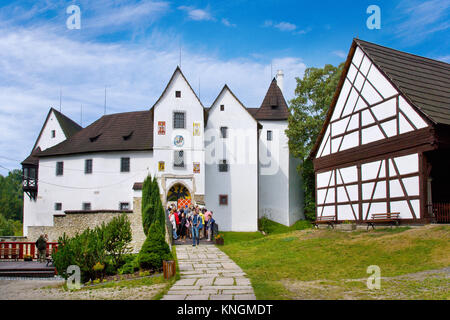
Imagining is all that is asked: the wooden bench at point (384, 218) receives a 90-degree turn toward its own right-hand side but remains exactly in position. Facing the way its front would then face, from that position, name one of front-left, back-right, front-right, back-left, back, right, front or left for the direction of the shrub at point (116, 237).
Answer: front-left

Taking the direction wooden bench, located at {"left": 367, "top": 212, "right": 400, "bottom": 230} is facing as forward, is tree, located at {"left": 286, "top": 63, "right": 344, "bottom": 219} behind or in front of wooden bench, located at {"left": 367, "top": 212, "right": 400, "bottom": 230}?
behind

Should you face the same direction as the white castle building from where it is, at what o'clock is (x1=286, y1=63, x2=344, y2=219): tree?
The tree is roughly at 9 o'clock from the white castle building.

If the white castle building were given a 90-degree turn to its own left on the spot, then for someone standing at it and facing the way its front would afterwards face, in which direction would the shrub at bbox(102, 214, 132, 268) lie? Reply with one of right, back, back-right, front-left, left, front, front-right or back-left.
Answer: right

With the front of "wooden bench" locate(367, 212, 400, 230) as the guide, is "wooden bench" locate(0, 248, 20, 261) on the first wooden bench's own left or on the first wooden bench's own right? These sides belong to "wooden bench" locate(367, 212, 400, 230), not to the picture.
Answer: on the first wooden bench's own right

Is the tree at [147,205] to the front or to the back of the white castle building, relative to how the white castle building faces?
to the front

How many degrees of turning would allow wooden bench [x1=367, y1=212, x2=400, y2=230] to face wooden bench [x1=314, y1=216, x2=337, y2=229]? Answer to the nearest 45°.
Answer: approximately 135° to its right

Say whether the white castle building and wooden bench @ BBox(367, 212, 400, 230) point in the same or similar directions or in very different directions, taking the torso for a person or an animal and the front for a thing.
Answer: same or similar directions

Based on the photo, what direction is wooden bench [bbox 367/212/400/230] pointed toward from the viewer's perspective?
toward the camera

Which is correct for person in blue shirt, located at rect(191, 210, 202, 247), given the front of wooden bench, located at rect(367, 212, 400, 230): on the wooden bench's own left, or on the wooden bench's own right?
on the wooden bench's own right

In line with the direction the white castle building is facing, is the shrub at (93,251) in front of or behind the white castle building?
in front

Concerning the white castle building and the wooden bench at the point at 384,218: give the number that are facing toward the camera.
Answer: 2

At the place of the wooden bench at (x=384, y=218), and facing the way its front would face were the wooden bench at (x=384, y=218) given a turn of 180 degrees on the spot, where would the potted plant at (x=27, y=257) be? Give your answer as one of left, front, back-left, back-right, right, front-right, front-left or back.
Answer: left

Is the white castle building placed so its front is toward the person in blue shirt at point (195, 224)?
yes
